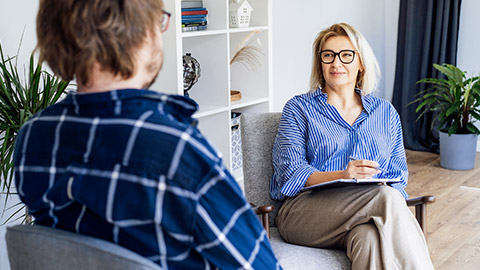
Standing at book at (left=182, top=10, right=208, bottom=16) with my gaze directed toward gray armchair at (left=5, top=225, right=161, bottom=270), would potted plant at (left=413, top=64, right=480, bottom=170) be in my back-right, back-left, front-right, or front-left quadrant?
back-left

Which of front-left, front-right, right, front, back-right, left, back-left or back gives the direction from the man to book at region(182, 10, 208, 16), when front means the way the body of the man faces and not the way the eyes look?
front-left

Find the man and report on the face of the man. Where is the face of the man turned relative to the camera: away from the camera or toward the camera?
away from the camera

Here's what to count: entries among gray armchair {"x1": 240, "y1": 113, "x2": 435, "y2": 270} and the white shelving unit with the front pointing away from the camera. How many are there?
0

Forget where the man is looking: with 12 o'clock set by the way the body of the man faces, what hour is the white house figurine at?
The white house figurine is roughly at 11 o'clock from the man.

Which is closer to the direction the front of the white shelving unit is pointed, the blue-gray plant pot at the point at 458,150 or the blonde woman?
the blonde woman

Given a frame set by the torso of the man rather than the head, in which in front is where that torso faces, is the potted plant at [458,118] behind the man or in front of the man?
in front

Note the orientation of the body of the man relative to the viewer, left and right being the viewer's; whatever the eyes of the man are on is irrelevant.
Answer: facing away from the viewer and to the right of the viewer

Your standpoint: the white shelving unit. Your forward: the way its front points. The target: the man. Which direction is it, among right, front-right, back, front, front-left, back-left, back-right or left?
front-right

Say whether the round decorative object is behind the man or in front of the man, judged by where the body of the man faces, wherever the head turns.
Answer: in front

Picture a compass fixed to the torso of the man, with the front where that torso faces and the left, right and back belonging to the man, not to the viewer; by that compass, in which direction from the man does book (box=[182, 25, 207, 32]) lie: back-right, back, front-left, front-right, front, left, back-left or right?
front-left
